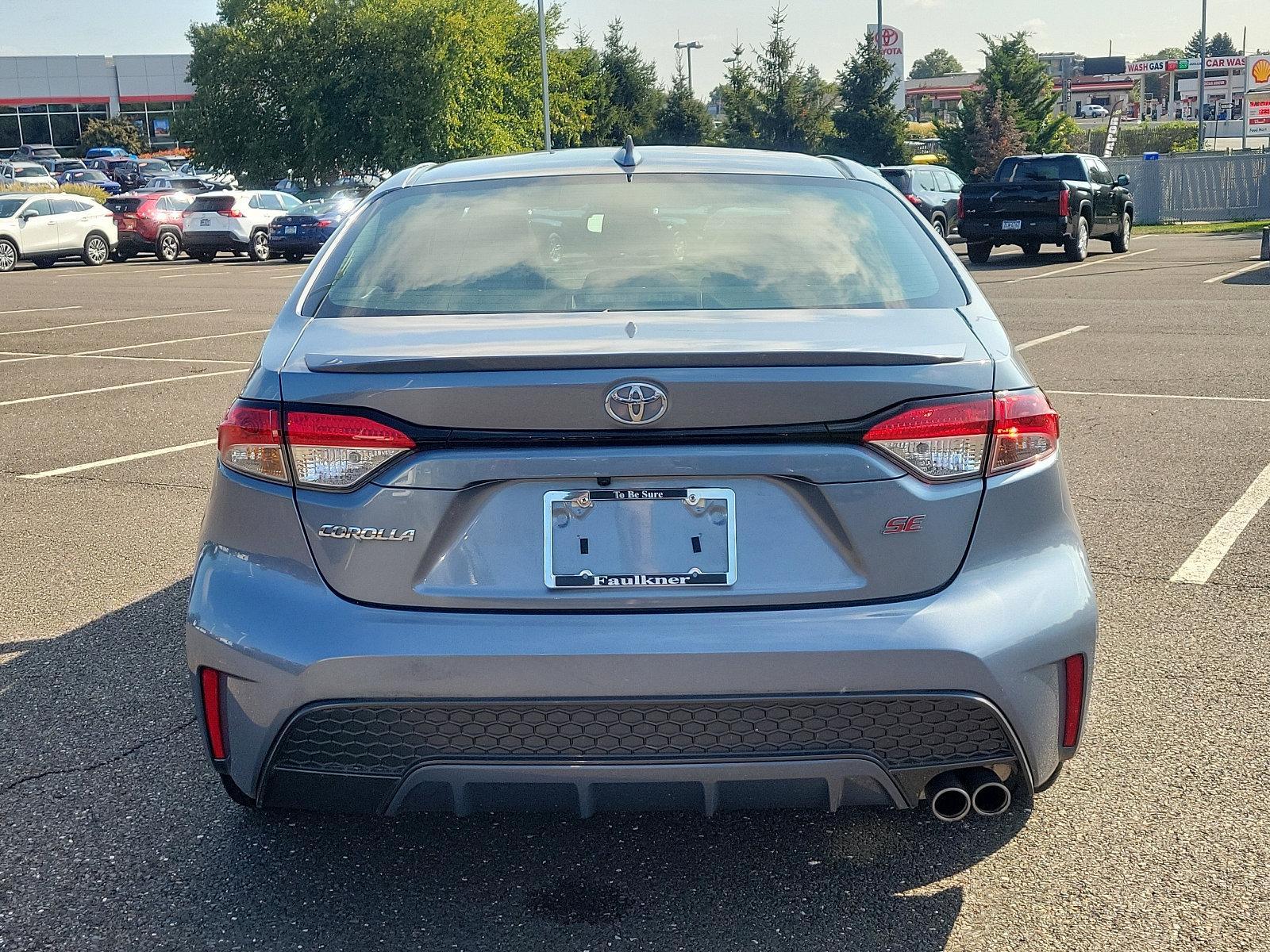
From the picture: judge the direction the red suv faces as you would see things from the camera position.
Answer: facing away from the viewer and to the right of the viewer

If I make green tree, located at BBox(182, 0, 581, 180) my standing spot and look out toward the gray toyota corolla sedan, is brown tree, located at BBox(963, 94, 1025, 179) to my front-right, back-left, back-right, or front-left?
front-left

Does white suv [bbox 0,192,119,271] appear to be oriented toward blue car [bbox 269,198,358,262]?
no

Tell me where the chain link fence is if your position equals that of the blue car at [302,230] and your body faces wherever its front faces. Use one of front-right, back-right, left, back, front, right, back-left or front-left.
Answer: front-right

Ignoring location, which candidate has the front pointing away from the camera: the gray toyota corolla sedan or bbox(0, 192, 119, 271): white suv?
the gray toyota corolla sedan

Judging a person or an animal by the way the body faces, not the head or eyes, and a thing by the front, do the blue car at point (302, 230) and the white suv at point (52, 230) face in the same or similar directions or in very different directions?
very different directions

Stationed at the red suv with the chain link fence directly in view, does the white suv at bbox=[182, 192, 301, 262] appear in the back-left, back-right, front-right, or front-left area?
front-right

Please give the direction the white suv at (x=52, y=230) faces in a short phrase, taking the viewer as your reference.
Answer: facing the viewer and to the left of the viewer

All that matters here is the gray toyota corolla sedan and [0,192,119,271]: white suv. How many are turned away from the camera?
1

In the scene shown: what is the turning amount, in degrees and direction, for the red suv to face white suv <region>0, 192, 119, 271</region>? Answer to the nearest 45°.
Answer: approximately 180°

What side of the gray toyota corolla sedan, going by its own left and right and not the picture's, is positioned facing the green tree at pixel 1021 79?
front

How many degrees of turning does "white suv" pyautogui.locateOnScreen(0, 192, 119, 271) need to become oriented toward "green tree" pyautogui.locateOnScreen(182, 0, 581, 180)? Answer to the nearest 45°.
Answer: approximately 180°

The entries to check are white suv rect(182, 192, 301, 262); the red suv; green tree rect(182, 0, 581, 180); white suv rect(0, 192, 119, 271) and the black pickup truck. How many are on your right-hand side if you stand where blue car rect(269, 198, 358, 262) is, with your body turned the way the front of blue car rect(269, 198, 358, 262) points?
1

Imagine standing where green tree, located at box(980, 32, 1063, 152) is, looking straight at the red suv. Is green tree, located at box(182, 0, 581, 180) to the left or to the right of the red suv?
right

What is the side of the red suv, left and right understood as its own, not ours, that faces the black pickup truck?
right

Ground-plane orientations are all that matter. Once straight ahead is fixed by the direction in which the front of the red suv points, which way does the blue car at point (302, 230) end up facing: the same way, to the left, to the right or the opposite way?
the same way

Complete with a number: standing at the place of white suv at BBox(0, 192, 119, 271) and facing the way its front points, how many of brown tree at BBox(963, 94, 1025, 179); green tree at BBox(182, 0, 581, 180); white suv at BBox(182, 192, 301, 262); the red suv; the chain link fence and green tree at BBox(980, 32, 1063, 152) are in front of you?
0

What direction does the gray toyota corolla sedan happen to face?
away from the camera

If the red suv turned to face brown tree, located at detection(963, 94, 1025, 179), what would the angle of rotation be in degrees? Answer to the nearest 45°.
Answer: approximately 45° to its right
